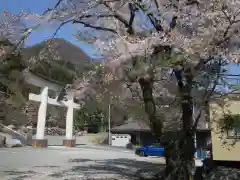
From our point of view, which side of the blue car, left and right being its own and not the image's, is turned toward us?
left

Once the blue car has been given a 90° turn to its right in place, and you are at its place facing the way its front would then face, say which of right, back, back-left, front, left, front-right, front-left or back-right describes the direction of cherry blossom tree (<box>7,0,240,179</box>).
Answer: back

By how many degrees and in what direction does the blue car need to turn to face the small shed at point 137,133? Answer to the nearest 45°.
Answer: approximately 90° to its right
